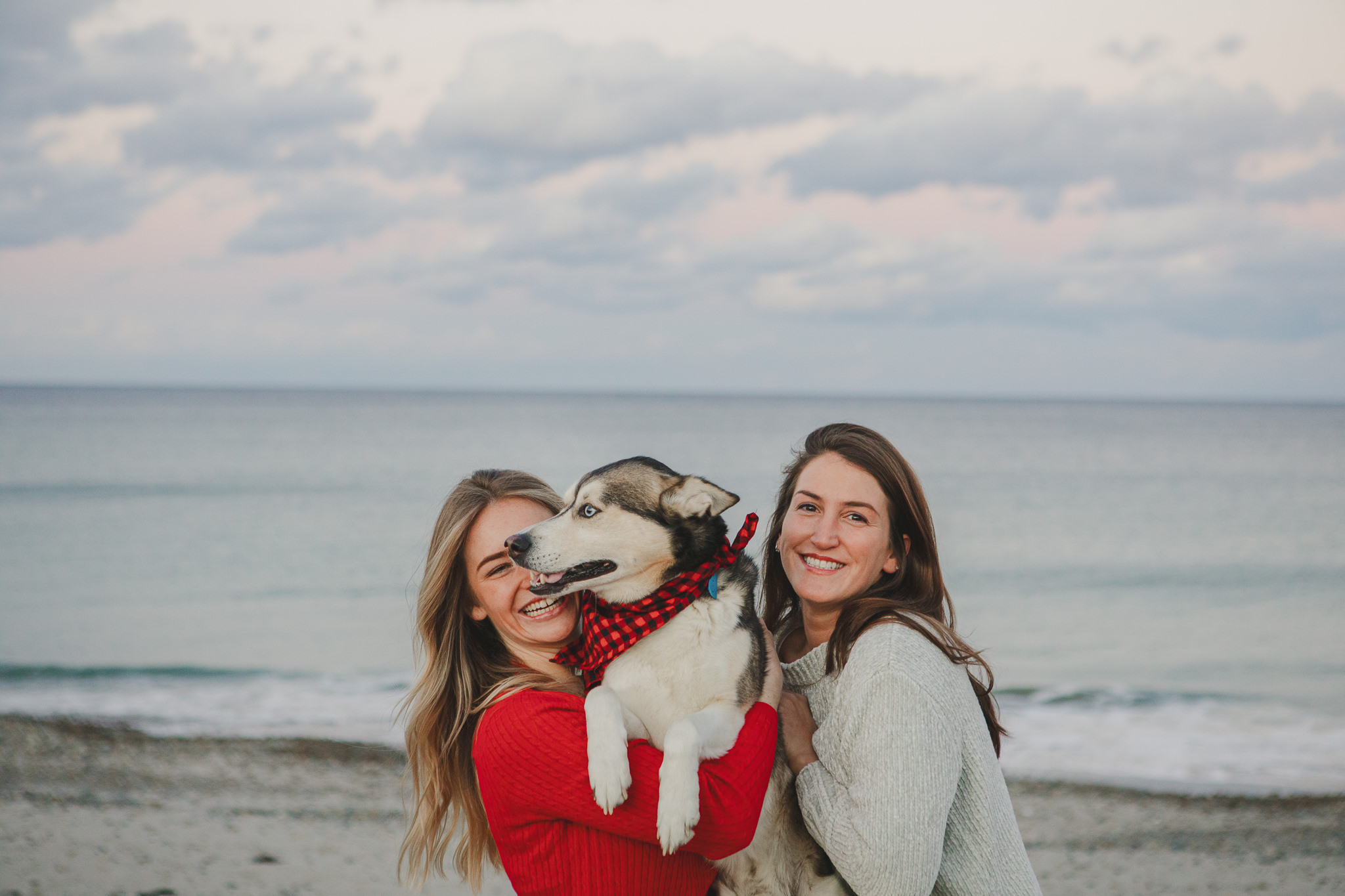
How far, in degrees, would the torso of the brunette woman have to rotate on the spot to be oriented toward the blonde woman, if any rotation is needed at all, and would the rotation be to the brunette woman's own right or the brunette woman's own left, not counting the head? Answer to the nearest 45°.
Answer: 0° — they already face them

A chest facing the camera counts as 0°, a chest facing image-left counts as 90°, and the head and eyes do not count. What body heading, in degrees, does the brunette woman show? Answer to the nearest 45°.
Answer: approximately 90°
